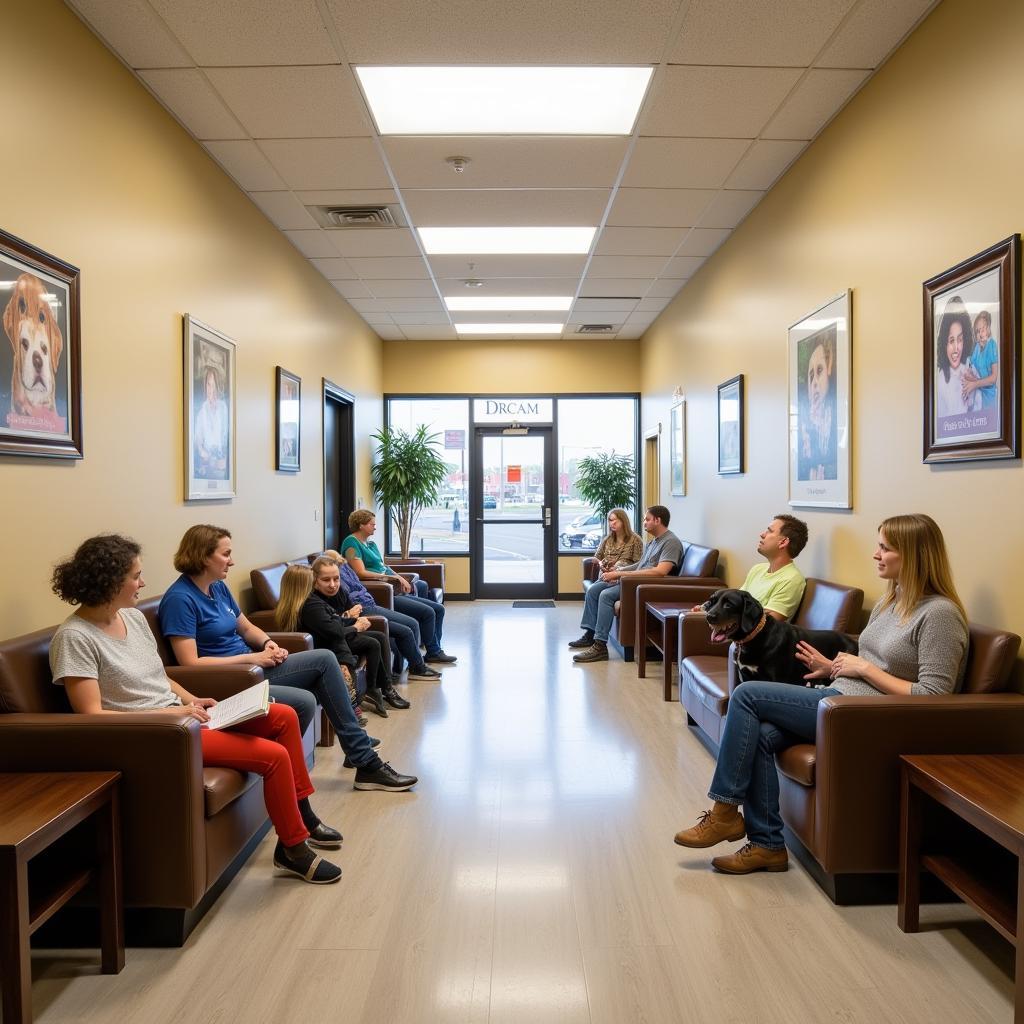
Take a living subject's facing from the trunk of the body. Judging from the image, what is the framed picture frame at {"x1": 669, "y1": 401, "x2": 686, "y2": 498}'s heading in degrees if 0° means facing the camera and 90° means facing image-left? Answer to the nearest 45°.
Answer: approximately 90°

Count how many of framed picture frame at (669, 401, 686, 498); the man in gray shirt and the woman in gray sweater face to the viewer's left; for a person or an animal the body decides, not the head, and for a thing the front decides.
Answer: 3

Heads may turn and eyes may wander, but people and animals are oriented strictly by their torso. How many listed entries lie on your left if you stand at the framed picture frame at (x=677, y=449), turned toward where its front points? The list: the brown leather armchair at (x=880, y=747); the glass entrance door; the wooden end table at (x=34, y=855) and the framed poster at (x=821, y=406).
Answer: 3

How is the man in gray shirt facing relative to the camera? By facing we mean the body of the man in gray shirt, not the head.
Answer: to the viewer's left

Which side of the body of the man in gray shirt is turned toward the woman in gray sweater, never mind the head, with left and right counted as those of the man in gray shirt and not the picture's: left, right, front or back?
left

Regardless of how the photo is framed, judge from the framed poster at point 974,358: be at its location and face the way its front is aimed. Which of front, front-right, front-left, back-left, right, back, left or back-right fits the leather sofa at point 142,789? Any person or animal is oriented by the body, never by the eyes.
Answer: front

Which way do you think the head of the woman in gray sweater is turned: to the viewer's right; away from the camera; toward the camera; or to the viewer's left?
to the viewer's left

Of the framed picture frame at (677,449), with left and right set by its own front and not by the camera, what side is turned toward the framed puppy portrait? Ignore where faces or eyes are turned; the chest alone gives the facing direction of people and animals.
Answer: left

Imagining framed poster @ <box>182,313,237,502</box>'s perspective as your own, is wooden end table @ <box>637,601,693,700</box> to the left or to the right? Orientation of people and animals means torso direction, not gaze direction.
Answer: on its left

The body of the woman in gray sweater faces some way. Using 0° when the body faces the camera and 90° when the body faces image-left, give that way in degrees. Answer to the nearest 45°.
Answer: approximately 90°

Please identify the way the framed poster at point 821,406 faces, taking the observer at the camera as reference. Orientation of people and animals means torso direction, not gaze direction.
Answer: facing the viewer and to the left of the viewer

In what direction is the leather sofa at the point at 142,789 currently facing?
to the viewer's right

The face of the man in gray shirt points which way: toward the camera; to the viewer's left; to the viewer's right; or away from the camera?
to the viewer's left

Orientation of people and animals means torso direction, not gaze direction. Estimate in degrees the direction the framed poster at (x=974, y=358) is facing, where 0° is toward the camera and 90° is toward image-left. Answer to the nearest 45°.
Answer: approximately 45°

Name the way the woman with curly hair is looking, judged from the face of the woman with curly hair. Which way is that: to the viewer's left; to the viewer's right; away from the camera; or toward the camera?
to the viewer's right

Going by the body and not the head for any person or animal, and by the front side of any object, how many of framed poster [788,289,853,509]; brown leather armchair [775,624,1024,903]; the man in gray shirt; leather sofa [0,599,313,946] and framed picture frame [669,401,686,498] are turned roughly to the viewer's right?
1

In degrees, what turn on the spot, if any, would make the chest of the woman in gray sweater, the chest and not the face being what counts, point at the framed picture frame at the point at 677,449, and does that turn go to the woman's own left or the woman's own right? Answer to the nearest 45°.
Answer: approximately 90° to the woman's own right
